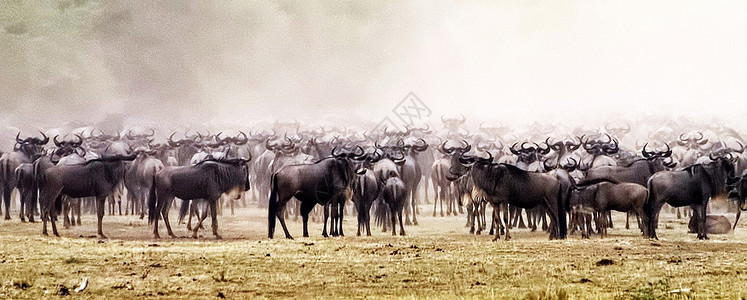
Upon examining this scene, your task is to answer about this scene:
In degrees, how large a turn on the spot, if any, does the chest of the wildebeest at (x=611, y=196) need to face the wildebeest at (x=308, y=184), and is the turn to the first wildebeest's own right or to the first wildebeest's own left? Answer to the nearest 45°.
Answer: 0° — it already faces it

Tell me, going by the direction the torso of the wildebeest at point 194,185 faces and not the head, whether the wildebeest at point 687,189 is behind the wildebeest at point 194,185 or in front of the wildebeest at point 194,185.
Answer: in front

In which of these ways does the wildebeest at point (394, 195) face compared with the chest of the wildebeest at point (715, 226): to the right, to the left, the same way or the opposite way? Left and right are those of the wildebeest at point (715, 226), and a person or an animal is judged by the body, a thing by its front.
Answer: to the right

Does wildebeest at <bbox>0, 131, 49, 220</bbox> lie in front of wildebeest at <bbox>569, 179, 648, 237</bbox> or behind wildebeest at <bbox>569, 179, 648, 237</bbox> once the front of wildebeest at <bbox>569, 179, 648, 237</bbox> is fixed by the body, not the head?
in front

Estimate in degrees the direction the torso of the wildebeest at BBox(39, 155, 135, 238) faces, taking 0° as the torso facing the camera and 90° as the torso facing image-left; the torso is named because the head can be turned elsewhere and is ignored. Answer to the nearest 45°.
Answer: approximately 270°

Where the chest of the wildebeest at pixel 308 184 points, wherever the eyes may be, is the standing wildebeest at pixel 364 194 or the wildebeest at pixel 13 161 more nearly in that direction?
the standing wildebeest

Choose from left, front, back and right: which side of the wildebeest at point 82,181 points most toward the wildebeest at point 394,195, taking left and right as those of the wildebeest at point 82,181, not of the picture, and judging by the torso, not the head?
front

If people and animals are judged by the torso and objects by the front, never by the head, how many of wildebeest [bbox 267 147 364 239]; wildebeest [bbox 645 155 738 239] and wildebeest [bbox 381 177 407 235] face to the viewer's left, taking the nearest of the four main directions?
0

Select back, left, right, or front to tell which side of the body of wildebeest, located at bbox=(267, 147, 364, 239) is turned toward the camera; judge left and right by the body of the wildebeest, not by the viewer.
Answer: right

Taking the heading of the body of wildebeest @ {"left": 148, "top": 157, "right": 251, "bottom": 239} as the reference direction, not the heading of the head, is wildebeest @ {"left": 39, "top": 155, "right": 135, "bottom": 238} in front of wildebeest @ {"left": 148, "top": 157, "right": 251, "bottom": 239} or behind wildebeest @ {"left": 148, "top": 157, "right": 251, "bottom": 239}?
behind

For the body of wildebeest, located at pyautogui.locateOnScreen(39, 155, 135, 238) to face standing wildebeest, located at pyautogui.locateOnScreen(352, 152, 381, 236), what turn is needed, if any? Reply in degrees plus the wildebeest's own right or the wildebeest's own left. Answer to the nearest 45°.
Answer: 0° — it already faces it

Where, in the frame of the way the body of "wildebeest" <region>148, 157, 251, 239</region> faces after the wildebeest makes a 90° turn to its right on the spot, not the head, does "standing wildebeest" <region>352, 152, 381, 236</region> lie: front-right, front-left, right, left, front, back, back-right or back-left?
left

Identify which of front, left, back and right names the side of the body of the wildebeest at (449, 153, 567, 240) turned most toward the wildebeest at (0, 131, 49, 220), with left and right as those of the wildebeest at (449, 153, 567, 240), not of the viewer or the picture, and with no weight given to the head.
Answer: front

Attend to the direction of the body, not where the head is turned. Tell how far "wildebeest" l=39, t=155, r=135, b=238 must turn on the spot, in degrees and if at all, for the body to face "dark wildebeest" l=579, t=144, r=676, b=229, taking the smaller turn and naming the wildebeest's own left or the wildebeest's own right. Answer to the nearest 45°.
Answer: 0° — it already faces it

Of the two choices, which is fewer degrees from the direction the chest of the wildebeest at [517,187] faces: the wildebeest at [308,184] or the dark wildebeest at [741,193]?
the wildebeest

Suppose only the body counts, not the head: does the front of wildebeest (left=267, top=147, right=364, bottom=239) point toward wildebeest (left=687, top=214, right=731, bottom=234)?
yes
